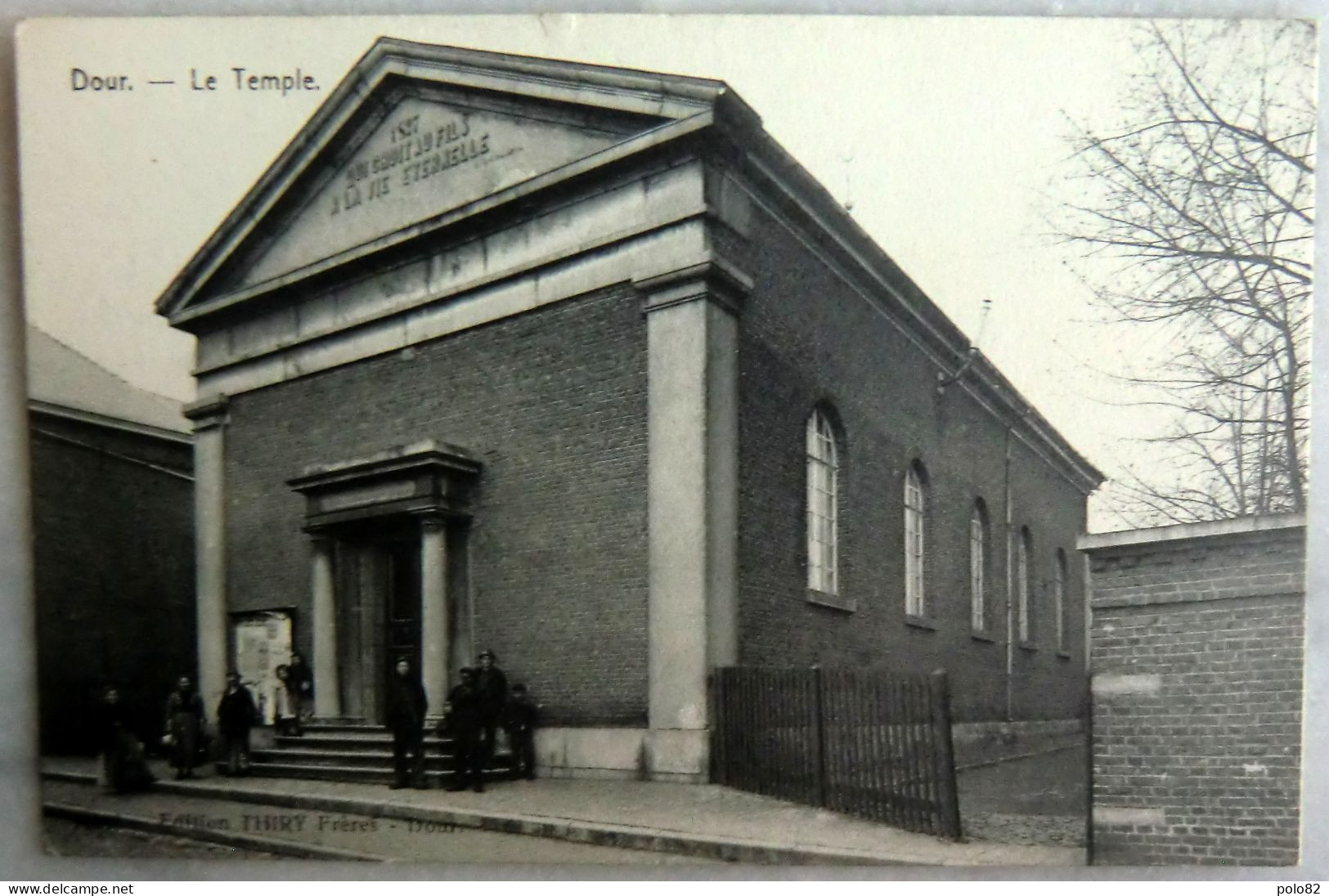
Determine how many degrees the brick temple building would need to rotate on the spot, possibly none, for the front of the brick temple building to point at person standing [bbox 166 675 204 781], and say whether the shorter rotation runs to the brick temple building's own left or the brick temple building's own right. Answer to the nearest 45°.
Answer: approximately 45° to the brick temple building's own right

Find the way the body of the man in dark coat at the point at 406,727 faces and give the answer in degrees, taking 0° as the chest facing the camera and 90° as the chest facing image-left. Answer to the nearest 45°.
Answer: approximately 0°

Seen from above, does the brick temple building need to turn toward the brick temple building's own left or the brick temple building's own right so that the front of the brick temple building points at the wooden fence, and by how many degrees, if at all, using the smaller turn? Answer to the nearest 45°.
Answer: approximately 90° to the brick temple building's own left

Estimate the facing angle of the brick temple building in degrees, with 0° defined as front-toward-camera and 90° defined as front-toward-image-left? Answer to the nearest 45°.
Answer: approximately 45°
